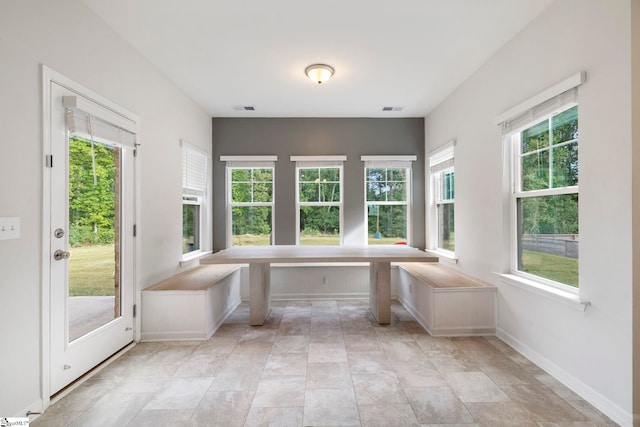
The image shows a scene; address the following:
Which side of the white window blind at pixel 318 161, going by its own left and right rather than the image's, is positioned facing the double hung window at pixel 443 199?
left

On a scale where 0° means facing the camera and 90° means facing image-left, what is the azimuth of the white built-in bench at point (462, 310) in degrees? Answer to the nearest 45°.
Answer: approximately 90°

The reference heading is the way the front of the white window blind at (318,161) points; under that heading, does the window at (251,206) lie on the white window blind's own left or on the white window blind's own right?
on the white window blind's own right

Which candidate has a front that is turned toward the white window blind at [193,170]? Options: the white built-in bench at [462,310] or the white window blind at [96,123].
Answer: the white built-in bench

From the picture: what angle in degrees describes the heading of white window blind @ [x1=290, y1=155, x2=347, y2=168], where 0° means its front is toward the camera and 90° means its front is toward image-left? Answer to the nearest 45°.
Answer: approximately 0°

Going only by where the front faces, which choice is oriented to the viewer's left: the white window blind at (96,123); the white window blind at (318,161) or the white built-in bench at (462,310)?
the white built-in bench

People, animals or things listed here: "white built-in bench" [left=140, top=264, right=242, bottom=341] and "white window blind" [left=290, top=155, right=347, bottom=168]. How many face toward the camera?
1

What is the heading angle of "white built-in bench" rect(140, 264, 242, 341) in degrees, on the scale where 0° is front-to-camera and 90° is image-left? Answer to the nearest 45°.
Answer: approximately 270°

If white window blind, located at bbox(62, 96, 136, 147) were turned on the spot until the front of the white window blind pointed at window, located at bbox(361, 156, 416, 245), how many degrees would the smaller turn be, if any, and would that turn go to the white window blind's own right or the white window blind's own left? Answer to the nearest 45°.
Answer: approximately 45° to the white window blind's own left

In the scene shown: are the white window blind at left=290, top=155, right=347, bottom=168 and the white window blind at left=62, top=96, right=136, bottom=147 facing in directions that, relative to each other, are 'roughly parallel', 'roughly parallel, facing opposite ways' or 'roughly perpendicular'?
roughly perpendicular

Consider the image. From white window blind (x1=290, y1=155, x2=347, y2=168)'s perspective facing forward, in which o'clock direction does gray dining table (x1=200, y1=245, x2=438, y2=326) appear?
The gray dining table is roughly at 12 o'clock from the white window blind.
